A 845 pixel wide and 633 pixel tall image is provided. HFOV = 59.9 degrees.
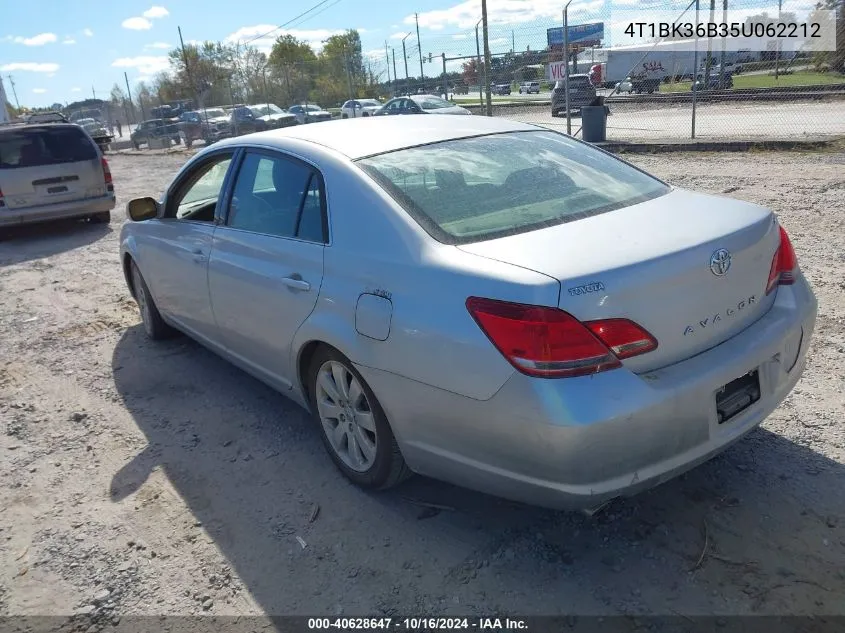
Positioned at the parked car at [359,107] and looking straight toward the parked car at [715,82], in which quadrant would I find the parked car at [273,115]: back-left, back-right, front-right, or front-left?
back-right

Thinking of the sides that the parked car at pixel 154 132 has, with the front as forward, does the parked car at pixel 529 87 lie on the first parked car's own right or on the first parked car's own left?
on the first parked car's own left

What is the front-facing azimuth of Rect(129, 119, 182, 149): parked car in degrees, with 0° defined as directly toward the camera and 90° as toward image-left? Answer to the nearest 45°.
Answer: approximately 45°

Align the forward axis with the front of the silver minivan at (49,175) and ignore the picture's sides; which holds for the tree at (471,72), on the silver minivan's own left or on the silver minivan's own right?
on the silver minivan's own right

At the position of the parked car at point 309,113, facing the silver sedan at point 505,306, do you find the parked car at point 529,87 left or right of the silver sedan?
left

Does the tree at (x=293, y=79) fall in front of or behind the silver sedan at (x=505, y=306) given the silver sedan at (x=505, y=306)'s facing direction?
in front

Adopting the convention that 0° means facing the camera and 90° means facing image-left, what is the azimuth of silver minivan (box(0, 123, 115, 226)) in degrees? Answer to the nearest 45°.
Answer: approximately 180°

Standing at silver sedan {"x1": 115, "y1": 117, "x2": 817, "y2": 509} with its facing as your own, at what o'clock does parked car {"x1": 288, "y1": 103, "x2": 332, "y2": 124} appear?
The parked car is roughly at 1 o'clock from the silver sedan.

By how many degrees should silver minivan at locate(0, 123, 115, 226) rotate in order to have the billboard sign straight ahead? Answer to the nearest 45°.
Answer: approximately 90° to its right

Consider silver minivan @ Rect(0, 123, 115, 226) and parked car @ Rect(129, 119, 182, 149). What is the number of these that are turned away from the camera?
1
